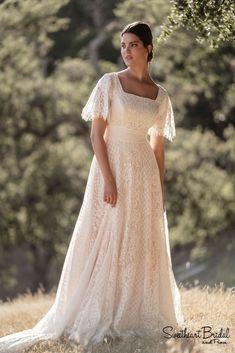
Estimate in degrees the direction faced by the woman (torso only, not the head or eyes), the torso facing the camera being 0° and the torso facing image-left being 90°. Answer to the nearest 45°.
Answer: approximately 315°
